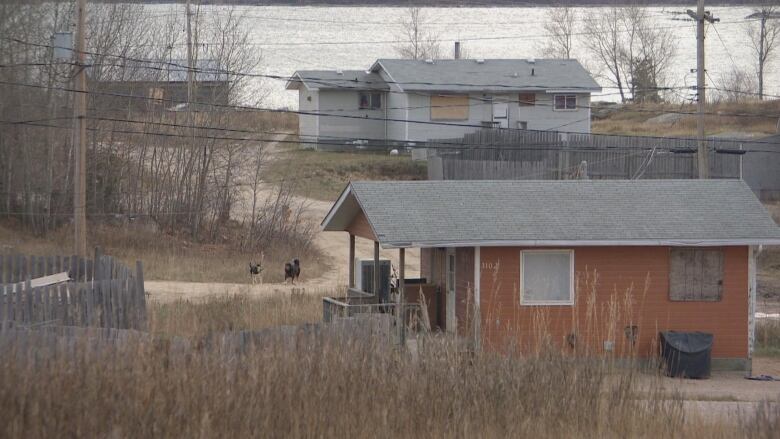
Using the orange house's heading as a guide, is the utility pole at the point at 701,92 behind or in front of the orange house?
behind

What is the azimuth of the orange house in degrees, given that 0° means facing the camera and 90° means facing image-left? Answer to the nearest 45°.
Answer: approximately 0°

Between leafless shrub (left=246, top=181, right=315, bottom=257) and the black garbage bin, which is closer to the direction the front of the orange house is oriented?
the black garbage bin

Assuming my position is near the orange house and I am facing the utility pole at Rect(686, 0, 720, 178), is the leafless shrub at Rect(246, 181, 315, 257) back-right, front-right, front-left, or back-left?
front-left

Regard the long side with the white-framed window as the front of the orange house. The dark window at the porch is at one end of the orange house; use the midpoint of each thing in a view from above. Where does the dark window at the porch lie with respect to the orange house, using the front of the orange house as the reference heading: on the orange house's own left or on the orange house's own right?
on the orange house's own right

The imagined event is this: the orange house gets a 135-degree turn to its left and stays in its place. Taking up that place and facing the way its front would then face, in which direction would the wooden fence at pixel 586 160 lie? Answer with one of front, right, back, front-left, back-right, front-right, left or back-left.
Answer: front-left

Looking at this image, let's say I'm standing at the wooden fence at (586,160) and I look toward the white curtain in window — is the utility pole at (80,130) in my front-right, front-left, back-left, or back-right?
front-right

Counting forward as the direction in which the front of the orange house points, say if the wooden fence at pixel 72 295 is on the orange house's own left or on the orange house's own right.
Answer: on the orange house's own right

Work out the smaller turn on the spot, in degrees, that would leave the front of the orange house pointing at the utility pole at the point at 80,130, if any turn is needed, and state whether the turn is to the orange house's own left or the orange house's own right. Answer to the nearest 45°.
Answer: approximately 90° to the orange house's own right
